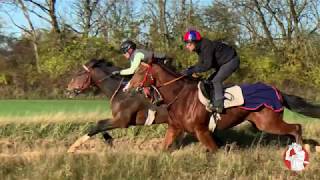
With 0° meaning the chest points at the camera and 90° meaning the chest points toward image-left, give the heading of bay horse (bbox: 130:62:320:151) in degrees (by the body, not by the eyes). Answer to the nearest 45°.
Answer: approximately 90°

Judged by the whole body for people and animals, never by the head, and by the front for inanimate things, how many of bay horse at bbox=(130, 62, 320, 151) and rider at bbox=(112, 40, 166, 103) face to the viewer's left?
2

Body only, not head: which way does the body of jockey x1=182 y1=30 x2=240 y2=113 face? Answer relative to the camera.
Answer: to the viewer's left

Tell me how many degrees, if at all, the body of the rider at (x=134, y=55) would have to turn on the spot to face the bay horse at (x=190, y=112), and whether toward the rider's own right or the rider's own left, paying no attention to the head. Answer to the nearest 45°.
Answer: approximately 135° to the rider's own left

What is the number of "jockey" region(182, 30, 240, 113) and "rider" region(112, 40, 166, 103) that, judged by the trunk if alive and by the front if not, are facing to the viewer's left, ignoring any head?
2

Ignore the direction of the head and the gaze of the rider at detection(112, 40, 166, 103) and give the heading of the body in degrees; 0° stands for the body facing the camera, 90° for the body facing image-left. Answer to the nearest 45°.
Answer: approximately 90°

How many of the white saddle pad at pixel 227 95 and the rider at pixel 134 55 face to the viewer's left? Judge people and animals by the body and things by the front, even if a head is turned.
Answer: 2

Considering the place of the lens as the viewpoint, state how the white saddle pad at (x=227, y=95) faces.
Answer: facing to the left of the viewer
